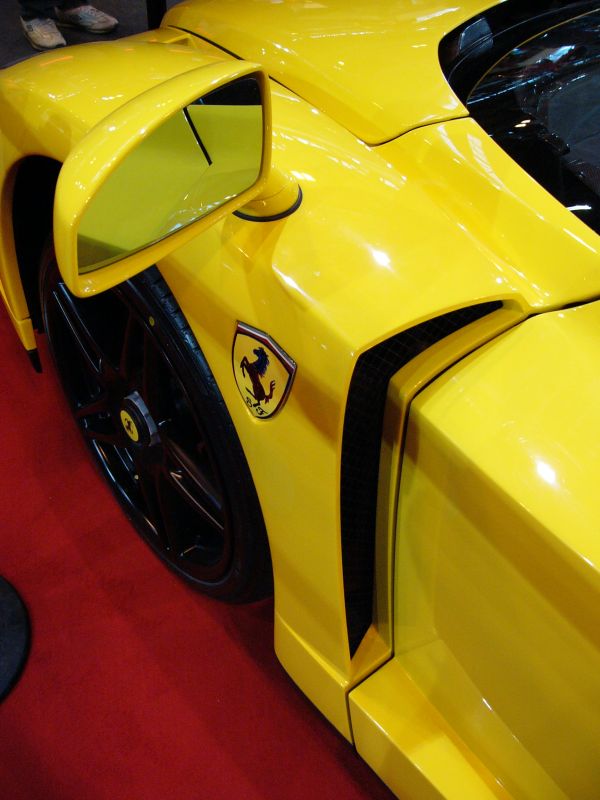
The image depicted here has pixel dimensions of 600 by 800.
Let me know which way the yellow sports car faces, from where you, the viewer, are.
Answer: facing away from the viewer and to the left of the viewer
